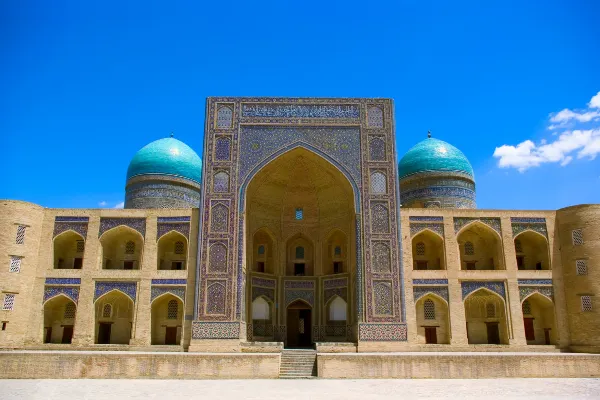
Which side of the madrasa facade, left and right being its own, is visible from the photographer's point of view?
front
